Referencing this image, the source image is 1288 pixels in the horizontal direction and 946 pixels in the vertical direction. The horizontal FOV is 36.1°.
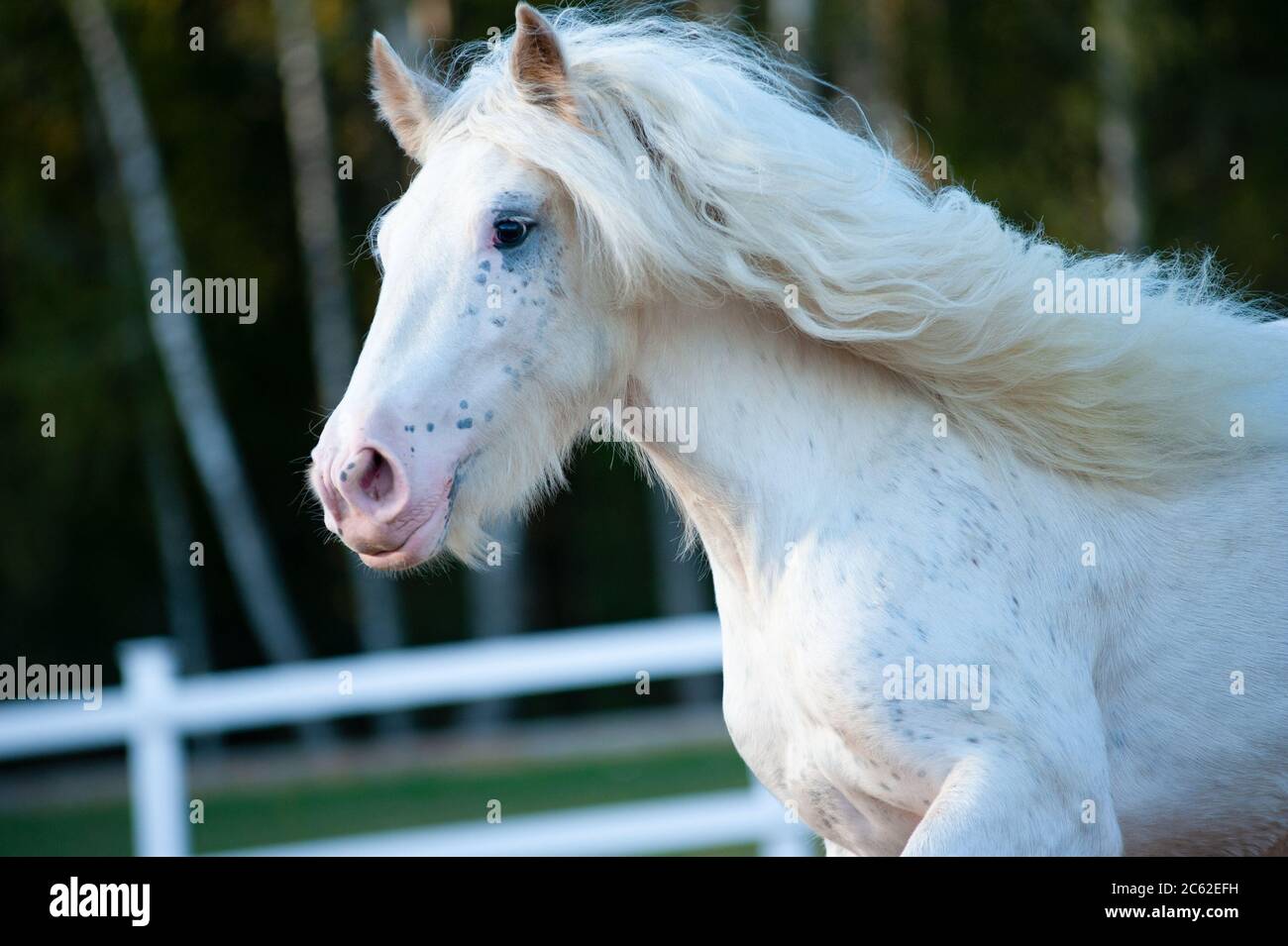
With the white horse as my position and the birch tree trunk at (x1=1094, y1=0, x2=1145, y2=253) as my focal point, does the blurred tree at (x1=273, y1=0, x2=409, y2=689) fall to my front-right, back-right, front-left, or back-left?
front-left

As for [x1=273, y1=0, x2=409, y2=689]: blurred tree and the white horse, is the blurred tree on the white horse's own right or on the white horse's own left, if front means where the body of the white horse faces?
on the white horse's own right

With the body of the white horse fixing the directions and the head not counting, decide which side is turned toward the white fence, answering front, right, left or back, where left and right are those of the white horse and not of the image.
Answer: right

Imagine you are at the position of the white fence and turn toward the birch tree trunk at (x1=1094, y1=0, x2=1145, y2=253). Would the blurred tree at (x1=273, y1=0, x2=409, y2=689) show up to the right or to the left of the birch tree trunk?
left

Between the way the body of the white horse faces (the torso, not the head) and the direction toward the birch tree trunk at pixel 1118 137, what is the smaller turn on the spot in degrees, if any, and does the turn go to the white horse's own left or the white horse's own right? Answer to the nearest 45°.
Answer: approximately 135° to the white horse's own right

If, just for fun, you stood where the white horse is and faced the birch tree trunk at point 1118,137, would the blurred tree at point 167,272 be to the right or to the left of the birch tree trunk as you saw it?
left

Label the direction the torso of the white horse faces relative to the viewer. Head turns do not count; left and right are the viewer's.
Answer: facing the viewer and to the left of the viewer

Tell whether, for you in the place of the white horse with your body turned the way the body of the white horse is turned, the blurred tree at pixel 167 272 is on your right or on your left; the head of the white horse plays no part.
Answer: on your right
